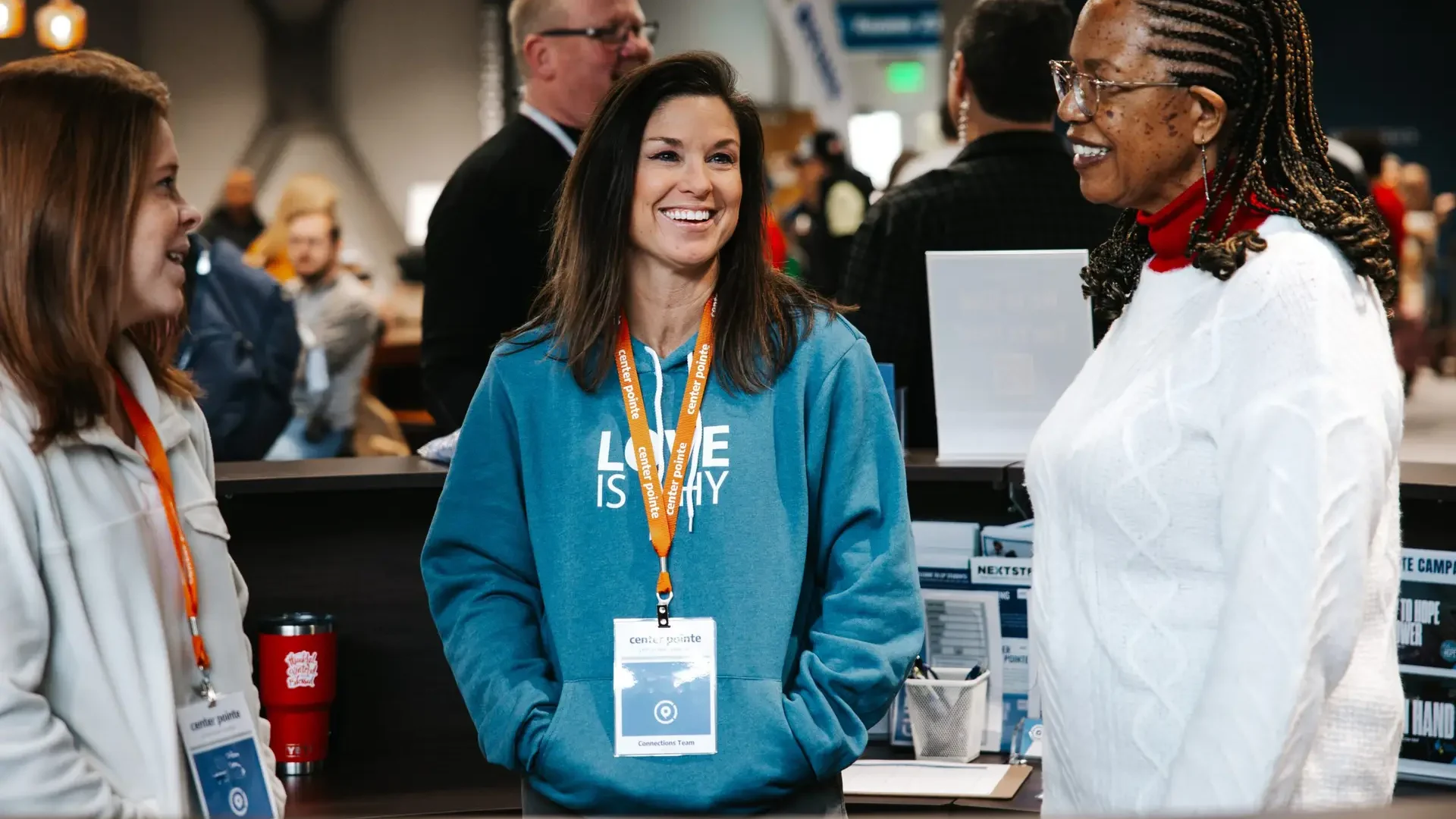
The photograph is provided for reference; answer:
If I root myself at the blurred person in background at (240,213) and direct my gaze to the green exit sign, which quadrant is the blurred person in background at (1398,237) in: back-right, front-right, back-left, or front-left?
front-right

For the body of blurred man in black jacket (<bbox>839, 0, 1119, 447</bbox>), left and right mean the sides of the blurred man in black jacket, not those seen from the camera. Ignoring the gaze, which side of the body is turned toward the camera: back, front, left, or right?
back

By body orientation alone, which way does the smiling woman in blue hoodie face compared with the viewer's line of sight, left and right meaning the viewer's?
facing the viewer

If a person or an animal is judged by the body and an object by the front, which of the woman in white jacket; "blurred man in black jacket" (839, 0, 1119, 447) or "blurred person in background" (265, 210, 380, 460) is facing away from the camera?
the blurred man in black jacket

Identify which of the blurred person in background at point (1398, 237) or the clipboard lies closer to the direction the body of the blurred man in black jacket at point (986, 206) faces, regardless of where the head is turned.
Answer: the blurred person in background

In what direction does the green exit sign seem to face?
toward the camera

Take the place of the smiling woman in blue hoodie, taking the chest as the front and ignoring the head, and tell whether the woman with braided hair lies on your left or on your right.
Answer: on your left

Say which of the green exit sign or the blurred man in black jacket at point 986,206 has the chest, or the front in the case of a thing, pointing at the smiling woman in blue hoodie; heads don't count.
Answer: the green exit sign

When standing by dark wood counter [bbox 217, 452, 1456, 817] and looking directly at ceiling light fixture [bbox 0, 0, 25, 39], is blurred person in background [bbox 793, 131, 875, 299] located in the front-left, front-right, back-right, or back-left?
front-right

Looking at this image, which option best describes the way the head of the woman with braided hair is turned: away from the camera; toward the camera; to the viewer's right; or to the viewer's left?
to the viewer's left

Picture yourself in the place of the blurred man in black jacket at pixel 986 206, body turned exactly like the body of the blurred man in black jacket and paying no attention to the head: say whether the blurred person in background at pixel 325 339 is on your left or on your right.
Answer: on your left

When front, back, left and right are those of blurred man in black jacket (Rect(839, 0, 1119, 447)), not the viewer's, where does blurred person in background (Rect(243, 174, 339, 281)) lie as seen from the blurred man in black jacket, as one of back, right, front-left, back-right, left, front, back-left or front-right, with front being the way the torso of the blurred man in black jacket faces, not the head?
front-left
